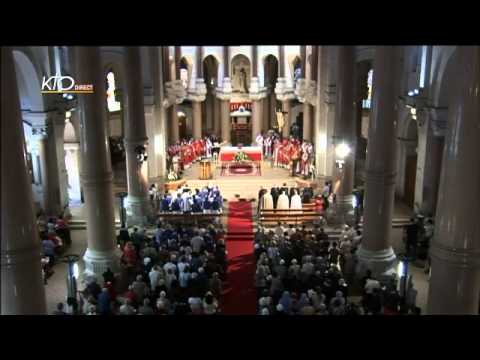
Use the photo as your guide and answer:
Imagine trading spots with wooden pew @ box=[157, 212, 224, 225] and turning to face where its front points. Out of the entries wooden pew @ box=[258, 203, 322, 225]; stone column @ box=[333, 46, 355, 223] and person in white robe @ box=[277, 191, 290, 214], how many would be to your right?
3

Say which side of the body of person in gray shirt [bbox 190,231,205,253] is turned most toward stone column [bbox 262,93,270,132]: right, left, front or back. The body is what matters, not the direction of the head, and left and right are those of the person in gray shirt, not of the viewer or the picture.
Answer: front

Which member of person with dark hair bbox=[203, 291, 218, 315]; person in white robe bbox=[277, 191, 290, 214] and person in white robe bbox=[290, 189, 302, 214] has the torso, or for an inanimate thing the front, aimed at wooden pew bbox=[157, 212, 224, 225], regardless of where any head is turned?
the person with dark hair

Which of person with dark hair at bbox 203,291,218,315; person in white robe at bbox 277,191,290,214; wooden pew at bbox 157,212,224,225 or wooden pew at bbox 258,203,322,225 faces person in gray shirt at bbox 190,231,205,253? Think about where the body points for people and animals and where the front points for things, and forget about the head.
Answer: the person with dark hair

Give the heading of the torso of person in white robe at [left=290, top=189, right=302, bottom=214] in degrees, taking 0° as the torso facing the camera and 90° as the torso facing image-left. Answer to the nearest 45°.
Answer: approximately 180°

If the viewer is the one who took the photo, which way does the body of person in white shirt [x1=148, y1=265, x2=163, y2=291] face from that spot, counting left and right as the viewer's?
facing away from the viewer

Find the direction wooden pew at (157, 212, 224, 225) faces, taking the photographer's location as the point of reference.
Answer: facing away from the viewer

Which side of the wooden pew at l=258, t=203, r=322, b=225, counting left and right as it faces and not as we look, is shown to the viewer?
back

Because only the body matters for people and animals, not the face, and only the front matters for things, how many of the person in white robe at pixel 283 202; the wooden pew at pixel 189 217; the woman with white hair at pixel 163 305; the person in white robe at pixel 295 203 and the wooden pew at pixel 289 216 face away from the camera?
5

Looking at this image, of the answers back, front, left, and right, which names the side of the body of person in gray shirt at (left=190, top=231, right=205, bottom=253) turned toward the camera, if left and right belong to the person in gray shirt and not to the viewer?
back

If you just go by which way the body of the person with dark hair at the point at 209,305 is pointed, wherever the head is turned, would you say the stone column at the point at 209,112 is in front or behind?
in front

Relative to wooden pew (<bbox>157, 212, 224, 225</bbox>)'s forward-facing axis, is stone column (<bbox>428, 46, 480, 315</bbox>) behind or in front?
behind

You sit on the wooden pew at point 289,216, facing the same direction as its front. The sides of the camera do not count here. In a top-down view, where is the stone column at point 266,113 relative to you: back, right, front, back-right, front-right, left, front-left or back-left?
front

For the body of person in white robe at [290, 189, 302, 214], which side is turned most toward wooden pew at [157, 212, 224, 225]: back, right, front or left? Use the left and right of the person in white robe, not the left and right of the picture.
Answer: left

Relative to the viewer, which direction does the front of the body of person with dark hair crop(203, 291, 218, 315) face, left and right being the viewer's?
facing away from the viewer

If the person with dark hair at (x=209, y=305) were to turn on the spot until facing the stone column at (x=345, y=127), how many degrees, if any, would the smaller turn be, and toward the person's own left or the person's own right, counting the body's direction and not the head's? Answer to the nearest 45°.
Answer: approximately 45° to the person's own right

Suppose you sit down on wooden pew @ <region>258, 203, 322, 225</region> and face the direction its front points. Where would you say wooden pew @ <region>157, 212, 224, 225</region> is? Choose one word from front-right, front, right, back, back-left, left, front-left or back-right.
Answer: left

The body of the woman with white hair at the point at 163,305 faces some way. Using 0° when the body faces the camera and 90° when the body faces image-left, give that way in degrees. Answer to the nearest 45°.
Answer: approximately 180°

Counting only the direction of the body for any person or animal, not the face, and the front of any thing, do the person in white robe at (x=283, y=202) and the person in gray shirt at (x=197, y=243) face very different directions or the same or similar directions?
same or similar directions
